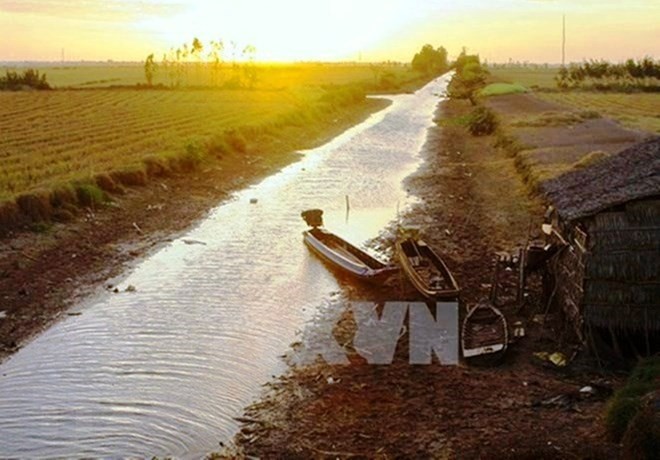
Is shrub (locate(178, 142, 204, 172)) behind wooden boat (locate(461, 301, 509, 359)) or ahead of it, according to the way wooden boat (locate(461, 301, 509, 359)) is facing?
ahead

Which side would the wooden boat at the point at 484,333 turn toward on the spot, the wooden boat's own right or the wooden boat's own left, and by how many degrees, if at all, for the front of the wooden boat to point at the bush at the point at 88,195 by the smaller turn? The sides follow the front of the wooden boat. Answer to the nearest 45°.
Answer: approximately 45° to the wooden boat's own left

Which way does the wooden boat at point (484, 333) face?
away from the camera

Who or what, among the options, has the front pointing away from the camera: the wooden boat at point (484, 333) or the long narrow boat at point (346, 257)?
the wooden boat

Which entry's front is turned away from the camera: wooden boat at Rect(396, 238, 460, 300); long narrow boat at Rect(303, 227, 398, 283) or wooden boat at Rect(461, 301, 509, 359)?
wooden boat at Rect(461, 301, 509, 359)

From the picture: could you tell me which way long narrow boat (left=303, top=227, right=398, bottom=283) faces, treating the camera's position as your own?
facing the viewer and to the right of the viewer

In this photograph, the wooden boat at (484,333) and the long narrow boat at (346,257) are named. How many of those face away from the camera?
1

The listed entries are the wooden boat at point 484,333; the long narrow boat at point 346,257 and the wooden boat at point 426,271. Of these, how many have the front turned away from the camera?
2

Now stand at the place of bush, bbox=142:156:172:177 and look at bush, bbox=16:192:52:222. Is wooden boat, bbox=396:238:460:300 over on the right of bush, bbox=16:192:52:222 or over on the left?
left

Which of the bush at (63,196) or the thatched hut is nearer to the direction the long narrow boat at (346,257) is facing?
the thatched hut

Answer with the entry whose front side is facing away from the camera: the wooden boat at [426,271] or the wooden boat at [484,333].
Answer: the wooden boat at [484,333]

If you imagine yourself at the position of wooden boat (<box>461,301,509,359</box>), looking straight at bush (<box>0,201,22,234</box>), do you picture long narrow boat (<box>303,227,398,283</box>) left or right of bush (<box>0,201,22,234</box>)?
right

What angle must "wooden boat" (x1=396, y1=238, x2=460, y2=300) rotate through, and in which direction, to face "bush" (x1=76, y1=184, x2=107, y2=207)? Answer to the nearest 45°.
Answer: approximately 180°
